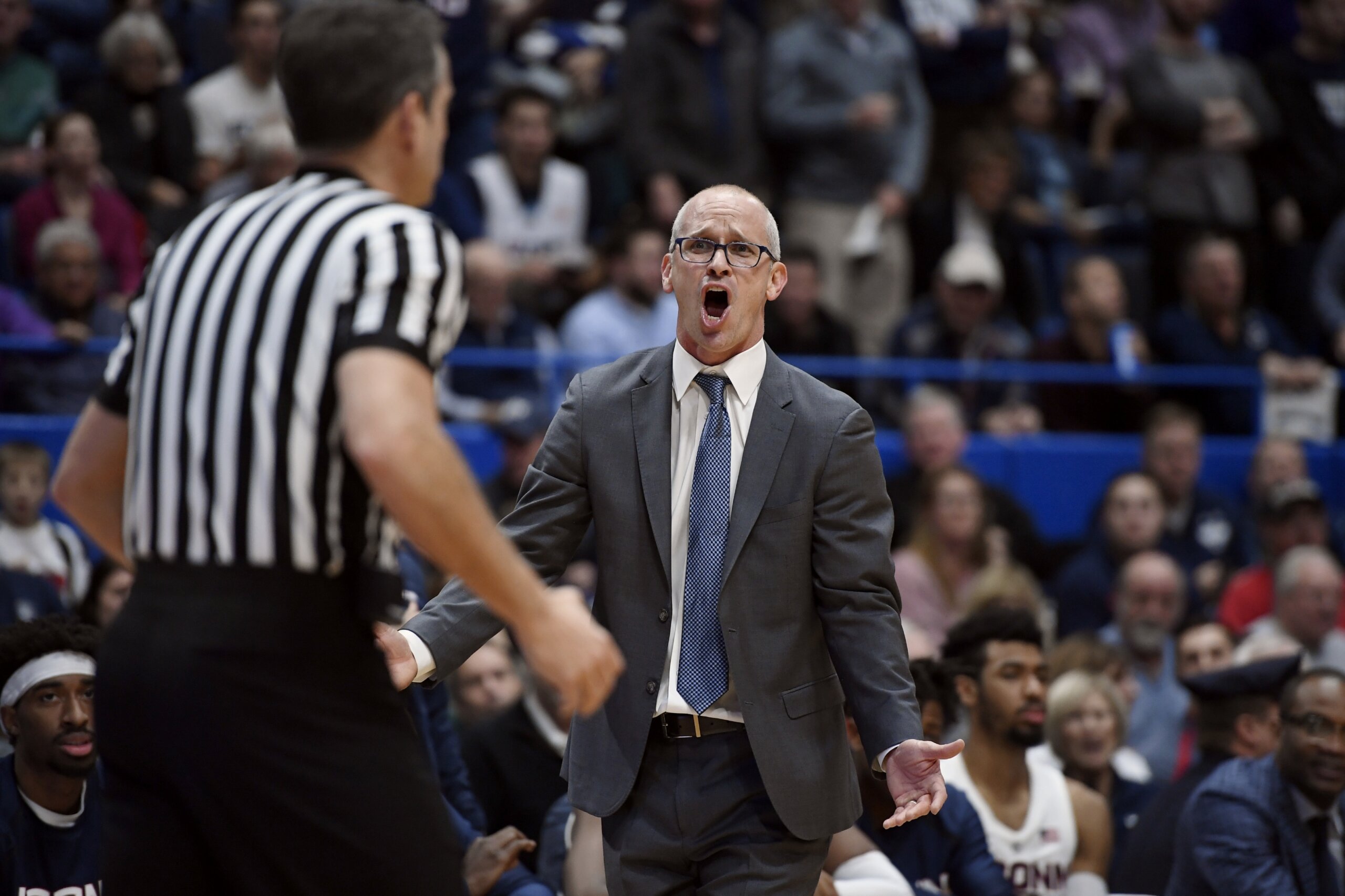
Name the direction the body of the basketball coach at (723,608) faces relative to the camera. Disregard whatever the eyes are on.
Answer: toward the camera

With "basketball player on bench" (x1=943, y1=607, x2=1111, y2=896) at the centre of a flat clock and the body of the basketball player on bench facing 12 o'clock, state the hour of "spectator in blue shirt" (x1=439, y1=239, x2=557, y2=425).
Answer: The spectator in blue shirt is roughly at 6 o'clock from the basketball player on bench.

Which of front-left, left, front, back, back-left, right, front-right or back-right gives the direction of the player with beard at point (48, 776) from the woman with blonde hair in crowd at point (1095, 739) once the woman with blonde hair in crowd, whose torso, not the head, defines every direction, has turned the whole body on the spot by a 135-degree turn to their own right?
left

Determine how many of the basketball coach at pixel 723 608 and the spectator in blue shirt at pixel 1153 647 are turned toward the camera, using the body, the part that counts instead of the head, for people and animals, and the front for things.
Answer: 2

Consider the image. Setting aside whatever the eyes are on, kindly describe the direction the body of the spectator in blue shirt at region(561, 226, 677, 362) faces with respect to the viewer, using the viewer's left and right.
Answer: facing the viewer and to the right of the viewer

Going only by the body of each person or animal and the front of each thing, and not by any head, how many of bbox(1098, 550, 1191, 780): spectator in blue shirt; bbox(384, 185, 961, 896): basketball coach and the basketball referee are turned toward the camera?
2

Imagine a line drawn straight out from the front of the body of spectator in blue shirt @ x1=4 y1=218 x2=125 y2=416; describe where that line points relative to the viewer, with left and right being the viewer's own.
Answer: facing the viewer

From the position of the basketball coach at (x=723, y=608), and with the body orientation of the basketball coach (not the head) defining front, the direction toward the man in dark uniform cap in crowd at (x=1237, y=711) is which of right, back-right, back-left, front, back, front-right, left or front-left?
back-left

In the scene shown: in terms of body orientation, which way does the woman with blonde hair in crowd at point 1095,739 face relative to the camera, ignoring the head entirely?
toward the camera
